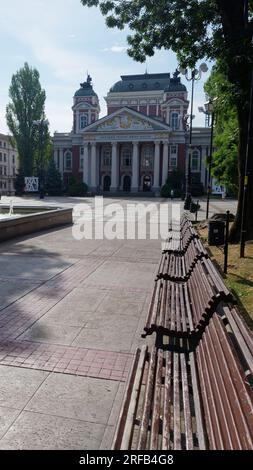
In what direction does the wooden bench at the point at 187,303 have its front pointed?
to the viewer's left

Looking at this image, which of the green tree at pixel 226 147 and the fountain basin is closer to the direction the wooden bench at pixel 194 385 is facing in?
the fountain basin

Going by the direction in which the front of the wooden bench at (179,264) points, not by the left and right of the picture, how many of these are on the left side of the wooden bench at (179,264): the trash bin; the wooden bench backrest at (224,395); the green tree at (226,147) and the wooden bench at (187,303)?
2

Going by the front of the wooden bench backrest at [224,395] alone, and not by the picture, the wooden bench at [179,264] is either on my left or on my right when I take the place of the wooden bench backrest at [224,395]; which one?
on my right

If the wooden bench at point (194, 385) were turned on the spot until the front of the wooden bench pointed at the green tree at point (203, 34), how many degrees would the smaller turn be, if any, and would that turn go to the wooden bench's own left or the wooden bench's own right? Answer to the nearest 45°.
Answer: approximately 90° to the wooden bench's own right

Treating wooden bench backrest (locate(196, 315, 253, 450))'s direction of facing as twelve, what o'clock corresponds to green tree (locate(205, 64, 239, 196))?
The green tree is roughly at 3 o'clock from the wooden bench backrest.

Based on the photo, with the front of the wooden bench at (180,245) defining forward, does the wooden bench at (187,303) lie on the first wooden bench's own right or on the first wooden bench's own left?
on the first wooden bench's own left

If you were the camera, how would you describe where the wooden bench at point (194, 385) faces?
facing to the left of the viewer

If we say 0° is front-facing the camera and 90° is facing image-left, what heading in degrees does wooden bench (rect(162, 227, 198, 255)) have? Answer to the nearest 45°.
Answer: approximately 90°

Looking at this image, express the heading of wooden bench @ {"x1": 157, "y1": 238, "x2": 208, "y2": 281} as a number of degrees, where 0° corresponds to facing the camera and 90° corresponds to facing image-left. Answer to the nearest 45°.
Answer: approximately 90°

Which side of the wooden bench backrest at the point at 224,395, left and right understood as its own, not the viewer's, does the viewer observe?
left

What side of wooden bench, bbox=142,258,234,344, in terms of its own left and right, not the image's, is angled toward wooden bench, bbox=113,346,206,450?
left
